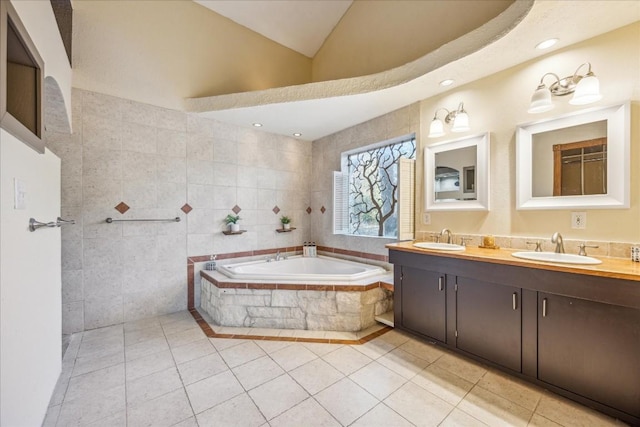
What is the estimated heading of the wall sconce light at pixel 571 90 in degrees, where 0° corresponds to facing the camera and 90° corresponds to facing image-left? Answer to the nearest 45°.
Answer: approximately 45°

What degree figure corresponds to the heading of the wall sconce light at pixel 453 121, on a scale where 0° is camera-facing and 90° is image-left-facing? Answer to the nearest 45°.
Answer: approximately 45°

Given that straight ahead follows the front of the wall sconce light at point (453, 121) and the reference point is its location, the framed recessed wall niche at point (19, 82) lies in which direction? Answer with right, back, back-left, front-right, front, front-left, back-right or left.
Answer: front

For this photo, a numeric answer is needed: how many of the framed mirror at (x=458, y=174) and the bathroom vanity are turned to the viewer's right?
0

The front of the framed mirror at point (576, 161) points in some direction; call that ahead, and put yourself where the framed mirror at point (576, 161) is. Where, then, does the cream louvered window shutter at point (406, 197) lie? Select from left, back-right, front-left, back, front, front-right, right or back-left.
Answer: front-right

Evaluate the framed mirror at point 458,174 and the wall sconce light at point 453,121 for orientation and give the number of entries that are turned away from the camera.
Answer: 0

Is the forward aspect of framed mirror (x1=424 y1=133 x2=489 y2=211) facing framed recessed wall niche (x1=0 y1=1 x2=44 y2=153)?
yes

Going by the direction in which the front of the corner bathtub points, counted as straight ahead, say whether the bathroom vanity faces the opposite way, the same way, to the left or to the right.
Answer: to the right

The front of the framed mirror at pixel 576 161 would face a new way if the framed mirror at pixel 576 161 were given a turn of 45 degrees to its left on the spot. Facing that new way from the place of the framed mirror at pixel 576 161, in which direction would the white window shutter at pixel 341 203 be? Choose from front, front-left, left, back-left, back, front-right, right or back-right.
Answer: right
